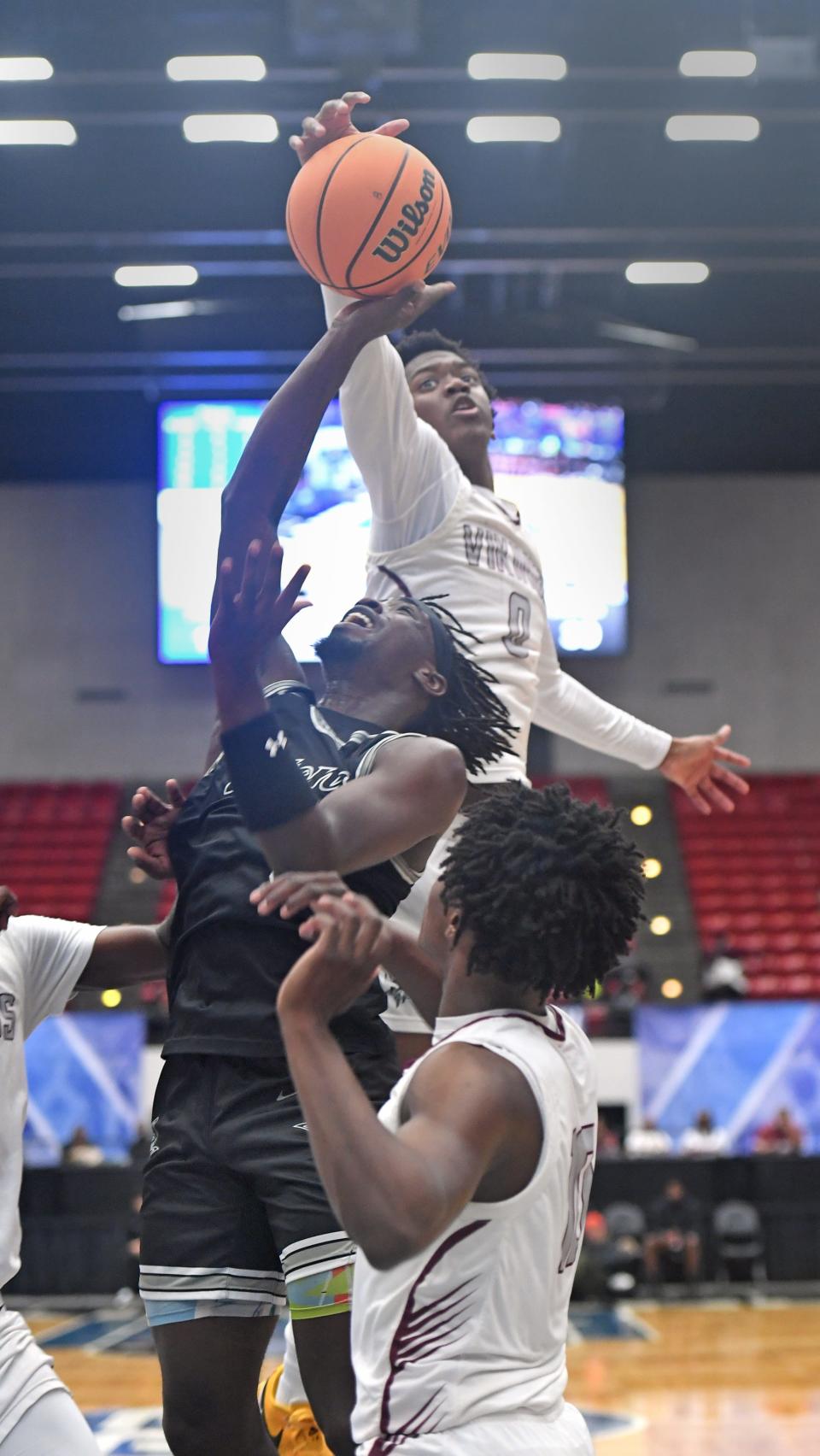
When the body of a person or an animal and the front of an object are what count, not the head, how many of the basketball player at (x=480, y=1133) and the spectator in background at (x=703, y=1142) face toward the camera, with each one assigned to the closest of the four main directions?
1

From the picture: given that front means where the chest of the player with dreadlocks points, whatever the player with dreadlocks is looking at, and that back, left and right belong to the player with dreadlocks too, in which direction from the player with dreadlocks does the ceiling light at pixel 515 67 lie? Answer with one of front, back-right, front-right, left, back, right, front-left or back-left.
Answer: back-right

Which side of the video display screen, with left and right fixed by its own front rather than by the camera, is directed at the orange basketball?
front

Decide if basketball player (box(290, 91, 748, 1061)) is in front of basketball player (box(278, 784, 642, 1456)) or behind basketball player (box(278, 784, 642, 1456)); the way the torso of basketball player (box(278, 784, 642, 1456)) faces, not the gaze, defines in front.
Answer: in front

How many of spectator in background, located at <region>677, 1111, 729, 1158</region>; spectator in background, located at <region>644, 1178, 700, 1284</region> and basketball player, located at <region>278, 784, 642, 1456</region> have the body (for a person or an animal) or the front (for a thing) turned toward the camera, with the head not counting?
2

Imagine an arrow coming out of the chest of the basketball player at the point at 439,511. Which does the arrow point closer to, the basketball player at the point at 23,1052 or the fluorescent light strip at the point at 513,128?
the basketball player

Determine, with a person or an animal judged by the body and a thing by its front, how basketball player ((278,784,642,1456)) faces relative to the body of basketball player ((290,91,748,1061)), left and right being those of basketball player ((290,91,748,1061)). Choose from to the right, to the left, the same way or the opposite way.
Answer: the opposite way

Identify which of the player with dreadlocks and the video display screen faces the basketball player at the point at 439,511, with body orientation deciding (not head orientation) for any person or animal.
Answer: the video display screen

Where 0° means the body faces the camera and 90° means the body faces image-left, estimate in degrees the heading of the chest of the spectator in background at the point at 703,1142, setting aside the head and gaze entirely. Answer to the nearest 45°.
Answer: approximately 0°
